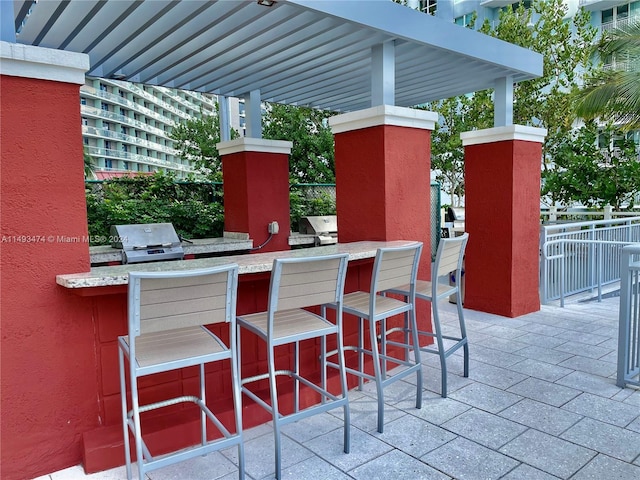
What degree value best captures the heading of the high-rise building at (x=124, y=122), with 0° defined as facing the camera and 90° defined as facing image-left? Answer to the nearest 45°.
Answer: approximately 315°

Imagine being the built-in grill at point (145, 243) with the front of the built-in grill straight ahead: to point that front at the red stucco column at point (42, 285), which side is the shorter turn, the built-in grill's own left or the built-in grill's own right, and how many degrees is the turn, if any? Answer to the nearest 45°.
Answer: approximately 45° to the built-in grill's own right

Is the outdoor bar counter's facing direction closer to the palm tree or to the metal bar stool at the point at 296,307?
the metal bar stool

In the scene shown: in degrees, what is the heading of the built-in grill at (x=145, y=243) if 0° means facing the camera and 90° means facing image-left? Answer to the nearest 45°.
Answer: approximately 315°

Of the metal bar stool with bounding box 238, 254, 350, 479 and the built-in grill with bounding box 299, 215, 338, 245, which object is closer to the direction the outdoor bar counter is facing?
the metal bar stool

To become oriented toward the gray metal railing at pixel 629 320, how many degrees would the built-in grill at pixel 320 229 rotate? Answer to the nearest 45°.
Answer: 0° — it already faces it

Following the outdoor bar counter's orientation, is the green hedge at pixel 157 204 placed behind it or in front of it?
behind
